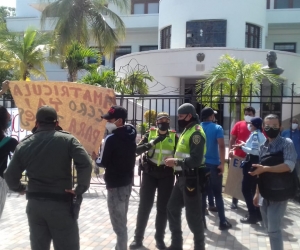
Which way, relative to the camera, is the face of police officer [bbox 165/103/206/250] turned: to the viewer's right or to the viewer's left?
to the viewer's left

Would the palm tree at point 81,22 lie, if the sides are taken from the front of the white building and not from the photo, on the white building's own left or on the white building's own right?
on the white building's own right

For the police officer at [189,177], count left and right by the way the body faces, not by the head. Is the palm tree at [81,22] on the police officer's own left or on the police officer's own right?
on the police officer's own right

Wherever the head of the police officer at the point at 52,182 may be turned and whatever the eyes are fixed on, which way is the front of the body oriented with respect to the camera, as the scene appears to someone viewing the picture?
away from the camera

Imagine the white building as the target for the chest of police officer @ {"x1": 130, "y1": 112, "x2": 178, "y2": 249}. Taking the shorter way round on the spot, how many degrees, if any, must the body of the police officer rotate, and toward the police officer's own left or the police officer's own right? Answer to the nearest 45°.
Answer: approximately 180°

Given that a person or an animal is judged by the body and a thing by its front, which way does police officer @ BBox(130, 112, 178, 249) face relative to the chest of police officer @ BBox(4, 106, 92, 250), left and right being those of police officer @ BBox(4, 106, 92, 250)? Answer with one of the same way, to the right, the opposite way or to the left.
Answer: the opposite way

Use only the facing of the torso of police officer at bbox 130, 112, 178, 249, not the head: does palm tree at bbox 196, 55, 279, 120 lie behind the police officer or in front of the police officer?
behind

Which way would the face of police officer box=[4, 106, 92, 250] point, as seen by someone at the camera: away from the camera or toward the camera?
away from the camera

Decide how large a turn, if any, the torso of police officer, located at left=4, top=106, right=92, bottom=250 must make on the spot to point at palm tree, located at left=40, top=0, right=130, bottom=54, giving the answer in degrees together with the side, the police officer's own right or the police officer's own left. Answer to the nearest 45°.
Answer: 0° — they already face it

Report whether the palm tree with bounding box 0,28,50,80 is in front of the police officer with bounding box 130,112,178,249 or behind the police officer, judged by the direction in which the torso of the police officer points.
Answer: behind
